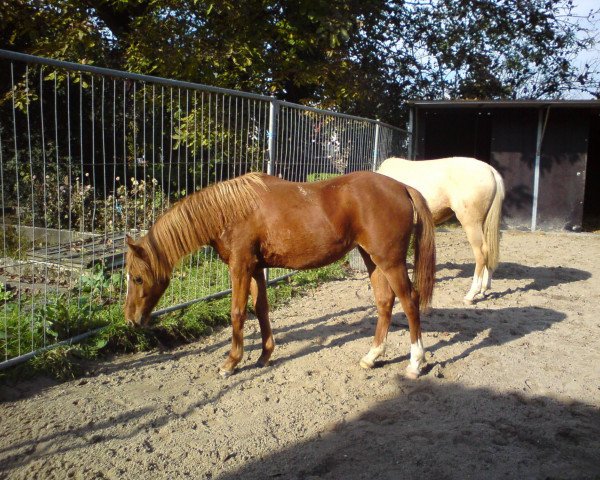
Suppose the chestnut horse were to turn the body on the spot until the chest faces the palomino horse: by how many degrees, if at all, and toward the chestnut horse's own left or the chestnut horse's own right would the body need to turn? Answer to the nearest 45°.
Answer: approximately 135° to the chestnut horse's own right

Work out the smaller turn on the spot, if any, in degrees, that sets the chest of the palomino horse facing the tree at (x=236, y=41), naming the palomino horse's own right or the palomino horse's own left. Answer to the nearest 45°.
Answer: approximately 45° to the palomino horse's own right

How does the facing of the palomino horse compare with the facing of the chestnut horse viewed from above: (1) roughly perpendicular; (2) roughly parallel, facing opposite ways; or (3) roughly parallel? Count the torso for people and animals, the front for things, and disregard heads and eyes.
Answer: roughly parallel

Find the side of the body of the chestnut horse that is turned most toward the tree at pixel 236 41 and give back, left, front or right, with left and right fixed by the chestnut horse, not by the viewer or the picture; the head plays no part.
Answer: right

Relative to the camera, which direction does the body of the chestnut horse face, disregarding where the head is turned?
to the viewer's left

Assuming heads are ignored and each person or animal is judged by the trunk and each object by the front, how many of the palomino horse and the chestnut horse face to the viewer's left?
2

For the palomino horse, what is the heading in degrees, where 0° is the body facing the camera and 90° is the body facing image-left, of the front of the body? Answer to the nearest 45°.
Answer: approximately 90°

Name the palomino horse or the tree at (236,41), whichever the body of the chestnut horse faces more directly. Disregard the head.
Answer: the tree

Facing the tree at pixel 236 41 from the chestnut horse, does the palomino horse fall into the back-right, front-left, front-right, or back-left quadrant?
front-right
